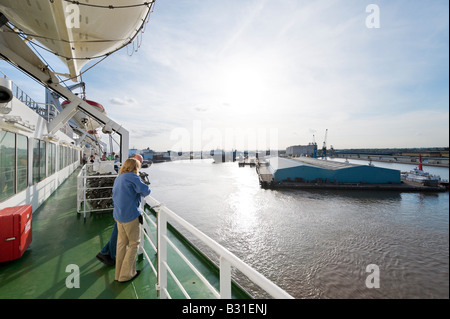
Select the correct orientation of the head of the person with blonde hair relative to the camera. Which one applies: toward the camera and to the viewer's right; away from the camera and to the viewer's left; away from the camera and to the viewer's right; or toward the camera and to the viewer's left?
away from the camera and to the viewer's right

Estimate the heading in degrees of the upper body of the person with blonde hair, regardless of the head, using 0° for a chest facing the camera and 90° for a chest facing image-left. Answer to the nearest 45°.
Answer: approximately 225°

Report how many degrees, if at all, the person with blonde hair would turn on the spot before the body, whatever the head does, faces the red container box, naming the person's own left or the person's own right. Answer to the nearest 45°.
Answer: approximately 90° to the person's own left
